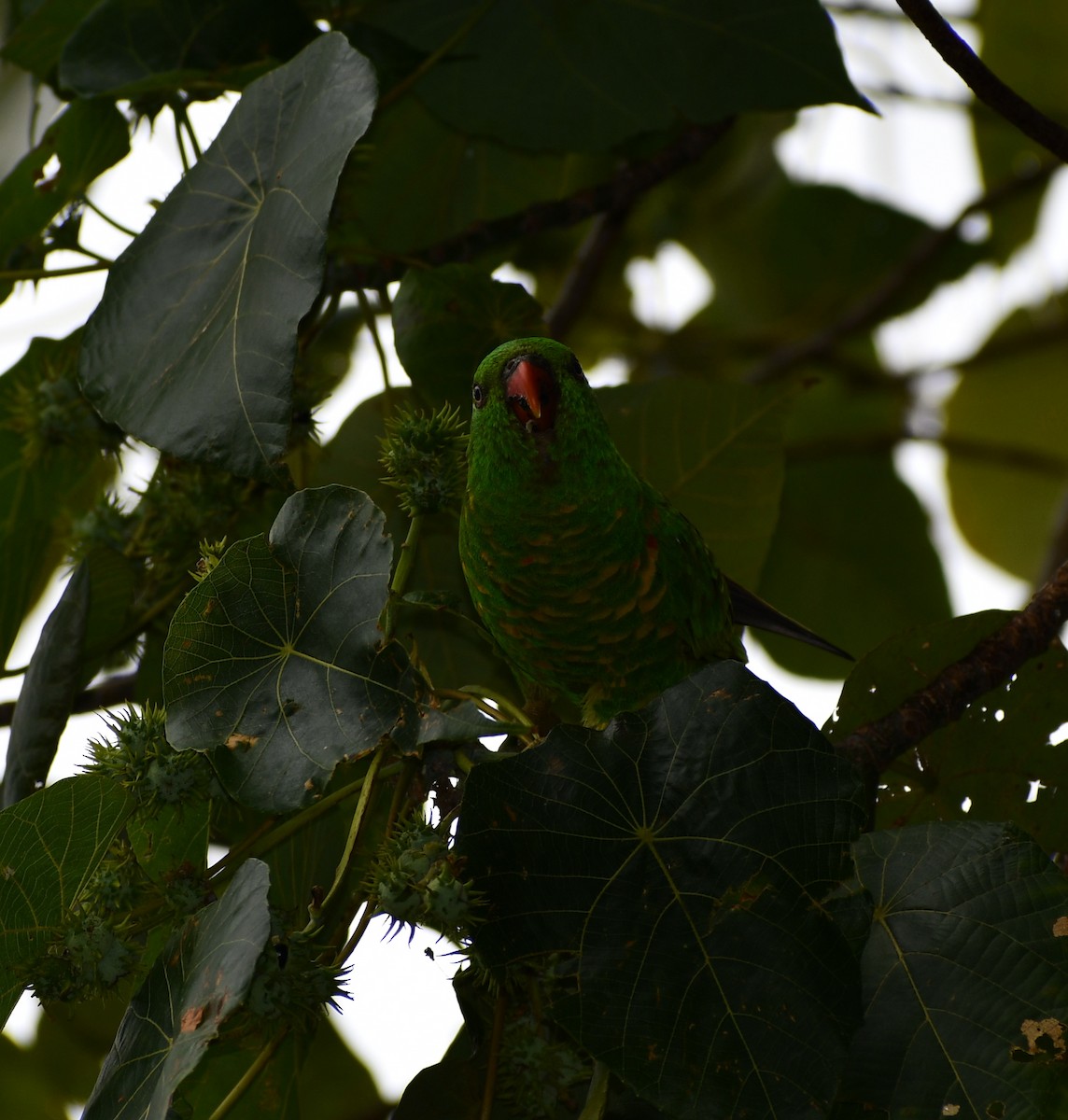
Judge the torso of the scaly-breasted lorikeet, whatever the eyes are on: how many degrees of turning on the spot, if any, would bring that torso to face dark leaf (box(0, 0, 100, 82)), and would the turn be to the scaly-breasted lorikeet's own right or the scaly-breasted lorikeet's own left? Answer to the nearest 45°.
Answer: approximately 45° to the scaly-breasted lorikeet's own right

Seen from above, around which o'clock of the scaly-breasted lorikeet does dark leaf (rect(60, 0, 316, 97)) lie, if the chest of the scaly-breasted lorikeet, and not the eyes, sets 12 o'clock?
The dark leaf is roughly at 1 o'clock from the scaly-breasted lorikeet.

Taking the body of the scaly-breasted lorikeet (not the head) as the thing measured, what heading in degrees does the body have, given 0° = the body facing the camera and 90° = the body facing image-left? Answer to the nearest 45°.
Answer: approximately 45°
